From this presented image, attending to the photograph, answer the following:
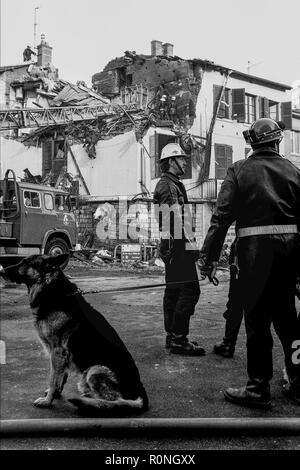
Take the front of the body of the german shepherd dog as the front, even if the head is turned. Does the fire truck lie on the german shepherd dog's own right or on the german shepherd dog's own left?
on the german shepherd dog's own right

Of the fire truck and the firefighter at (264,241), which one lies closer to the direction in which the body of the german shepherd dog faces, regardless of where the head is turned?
the fire truck

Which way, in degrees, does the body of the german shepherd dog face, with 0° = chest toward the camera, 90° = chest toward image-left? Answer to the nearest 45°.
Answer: approximately 90°

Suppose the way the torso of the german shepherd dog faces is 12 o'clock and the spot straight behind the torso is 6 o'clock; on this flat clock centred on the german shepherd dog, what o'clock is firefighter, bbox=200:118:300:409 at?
The firefighter is roughly at 6 o'clock from the german shepherd dog.
